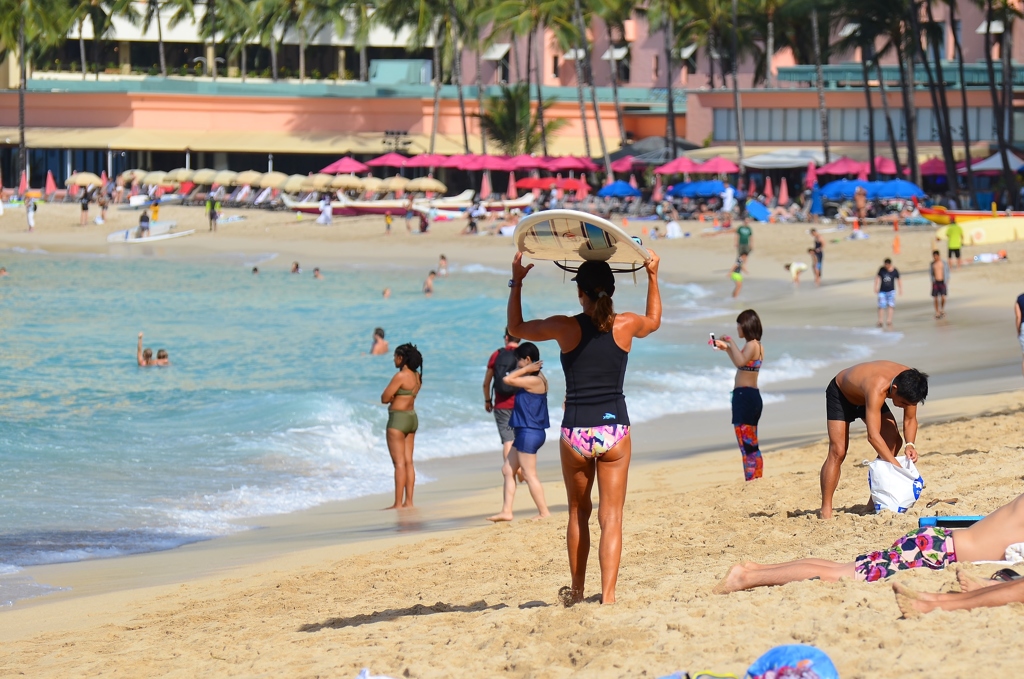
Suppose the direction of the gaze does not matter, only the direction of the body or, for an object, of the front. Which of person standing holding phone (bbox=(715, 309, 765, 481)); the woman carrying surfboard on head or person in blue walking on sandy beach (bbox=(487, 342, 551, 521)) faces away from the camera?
the woman carrying surfboard on head

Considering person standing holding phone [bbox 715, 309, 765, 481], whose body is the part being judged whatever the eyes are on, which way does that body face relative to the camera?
to the viewer's left

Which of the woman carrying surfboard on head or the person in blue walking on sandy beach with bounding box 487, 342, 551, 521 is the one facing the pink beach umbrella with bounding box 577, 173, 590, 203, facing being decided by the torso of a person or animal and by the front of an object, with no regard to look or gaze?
the woman carrying surfboard on head

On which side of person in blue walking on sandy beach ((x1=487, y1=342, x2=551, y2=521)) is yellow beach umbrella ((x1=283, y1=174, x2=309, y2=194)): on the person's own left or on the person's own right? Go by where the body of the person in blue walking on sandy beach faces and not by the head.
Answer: on the person's own right

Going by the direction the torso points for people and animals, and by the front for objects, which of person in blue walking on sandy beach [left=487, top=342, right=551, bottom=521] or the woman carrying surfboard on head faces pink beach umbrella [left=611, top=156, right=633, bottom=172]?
the woman carrying surfboard on head

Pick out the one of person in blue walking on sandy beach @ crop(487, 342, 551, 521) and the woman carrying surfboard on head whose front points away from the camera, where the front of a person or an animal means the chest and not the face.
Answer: the woman carrying surfboard on head

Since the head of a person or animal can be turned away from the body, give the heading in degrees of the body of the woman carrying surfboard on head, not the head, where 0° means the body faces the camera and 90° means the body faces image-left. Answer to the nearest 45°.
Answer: approximately 180°
